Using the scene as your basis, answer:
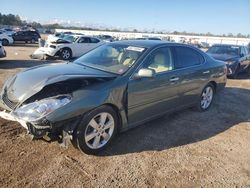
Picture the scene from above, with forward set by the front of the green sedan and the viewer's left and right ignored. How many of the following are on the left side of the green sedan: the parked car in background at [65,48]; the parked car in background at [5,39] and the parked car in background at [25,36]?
0

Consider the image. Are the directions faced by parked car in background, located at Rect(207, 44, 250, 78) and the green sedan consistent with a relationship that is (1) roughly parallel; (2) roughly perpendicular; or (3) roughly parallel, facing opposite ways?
roughly parallel

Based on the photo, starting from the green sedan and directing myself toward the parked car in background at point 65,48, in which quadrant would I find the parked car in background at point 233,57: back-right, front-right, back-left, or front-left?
front-right

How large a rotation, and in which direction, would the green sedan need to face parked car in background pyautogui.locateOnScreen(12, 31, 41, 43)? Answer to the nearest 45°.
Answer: approximately 135° to its right

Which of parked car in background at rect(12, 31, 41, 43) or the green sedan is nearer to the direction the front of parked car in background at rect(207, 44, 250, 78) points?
the green sedan

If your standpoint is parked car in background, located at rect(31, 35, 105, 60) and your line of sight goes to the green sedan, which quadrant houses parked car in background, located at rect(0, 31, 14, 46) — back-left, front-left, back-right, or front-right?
back-right

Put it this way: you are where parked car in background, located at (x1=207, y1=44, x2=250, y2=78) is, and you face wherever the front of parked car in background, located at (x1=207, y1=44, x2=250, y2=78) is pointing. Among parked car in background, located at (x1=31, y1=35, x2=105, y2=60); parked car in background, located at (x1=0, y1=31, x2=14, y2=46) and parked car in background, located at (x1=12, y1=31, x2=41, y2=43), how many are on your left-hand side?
0

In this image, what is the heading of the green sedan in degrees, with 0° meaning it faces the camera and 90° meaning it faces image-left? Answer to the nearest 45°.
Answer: approximately 45°

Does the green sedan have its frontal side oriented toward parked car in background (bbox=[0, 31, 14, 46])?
no

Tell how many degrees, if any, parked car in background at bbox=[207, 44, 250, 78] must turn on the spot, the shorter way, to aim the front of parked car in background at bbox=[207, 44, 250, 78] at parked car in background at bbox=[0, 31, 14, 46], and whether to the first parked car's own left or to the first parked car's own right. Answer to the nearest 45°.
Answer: approximately 45° to the first parked car's own right

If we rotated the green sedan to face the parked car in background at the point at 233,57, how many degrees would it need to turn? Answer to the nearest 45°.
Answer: approximately 180°

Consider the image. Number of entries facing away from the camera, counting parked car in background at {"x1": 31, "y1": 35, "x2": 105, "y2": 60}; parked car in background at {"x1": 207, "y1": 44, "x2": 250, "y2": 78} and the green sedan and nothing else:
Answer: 0

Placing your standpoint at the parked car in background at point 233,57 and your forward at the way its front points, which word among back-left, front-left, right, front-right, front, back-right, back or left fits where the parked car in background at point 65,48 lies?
front-right

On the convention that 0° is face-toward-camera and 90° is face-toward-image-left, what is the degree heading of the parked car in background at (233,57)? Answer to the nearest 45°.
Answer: approximately 45°

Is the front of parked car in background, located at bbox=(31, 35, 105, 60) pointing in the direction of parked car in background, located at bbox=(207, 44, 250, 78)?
no

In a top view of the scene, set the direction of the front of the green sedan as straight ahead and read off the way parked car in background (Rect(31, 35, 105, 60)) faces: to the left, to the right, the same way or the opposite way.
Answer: the same way

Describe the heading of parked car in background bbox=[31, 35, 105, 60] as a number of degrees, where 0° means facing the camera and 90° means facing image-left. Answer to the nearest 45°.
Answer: approximately 45°

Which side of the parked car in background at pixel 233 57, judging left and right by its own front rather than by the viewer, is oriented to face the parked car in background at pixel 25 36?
right
